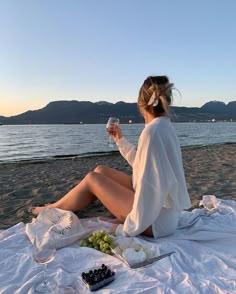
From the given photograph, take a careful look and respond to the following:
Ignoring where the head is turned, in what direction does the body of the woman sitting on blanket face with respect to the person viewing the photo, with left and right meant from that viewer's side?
facing away from the viewer and to the left of the viewer

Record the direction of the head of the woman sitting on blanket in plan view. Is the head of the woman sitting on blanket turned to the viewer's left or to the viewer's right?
to the viewer's left

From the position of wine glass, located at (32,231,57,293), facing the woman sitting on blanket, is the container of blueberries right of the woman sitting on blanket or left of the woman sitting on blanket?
right

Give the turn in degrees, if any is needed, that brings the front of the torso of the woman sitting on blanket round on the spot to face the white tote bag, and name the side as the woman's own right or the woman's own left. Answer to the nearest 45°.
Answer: approximately 45° to the woman's own left

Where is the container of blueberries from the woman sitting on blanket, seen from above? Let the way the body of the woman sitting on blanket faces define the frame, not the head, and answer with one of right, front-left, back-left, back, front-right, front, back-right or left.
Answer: left
